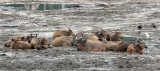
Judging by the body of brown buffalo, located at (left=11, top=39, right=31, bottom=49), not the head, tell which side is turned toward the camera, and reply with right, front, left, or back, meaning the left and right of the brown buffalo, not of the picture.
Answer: left

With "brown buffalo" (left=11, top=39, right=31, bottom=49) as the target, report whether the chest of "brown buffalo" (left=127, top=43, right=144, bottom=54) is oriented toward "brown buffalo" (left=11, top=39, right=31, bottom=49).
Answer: no

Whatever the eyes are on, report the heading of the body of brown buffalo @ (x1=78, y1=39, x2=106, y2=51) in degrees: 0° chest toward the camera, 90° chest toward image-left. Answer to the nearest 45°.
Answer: approximately 90°

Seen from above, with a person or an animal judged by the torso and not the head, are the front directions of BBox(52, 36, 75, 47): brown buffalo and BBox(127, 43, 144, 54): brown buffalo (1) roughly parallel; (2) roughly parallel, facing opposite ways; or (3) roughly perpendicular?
roughly parallel

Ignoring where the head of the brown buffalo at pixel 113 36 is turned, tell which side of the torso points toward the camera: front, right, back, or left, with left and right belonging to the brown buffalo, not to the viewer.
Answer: left

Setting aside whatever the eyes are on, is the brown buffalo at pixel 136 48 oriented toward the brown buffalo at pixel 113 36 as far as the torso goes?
no

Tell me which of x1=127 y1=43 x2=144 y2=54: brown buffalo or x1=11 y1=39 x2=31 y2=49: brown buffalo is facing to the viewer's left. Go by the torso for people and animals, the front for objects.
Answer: x1=11 y1=39 x2=31 y2=49: brown buffalo

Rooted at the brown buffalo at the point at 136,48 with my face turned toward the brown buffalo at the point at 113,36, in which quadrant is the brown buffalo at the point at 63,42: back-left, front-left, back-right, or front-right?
front-left

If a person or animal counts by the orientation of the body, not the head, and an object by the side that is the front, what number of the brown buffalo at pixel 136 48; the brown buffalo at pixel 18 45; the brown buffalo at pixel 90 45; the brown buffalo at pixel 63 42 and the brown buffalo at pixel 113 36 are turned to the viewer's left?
3
